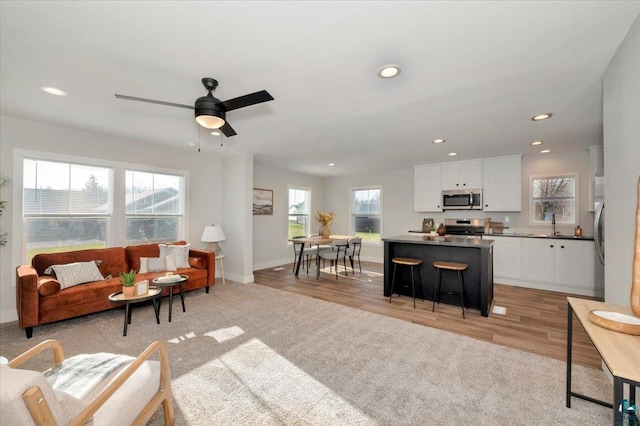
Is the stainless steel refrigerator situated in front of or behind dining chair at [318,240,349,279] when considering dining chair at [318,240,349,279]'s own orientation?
behind

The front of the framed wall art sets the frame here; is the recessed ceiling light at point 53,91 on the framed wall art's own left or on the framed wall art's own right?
on the framed wall art's own right

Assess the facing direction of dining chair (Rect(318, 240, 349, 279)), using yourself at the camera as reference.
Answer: facing away from the viewer and to the left of the viewer

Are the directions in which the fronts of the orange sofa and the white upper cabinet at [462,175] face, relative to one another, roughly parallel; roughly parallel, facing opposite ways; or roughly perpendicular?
roughly perpendicular

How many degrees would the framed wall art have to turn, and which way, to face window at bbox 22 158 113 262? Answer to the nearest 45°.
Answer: approximately 90° to its right

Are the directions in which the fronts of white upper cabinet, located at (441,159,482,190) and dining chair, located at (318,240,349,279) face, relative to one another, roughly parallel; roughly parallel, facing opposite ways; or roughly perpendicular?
roughly perpendicular

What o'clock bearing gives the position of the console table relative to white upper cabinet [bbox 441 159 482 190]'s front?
The console table is roughly at 12 o'clock from the white upper cabinet.

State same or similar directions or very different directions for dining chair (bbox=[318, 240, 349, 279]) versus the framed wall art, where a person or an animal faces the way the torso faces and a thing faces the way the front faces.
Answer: very different directions

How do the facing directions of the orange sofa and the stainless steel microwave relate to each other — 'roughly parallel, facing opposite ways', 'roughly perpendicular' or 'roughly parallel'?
roughly perpendicular

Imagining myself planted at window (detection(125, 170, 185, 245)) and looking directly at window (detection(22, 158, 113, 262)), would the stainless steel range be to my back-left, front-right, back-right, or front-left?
back-left
